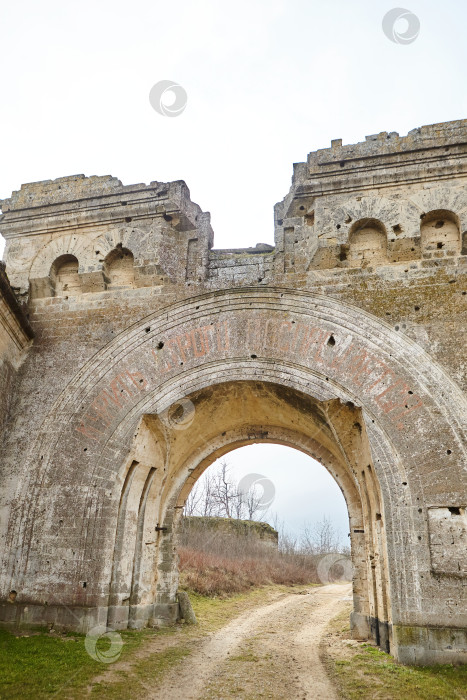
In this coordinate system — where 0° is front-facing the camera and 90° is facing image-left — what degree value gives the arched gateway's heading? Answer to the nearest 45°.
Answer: approximately 0°

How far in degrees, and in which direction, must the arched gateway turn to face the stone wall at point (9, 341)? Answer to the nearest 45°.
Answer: approximately 90° to its right

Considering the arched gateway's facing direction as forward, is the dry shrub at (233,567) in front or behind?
behind
